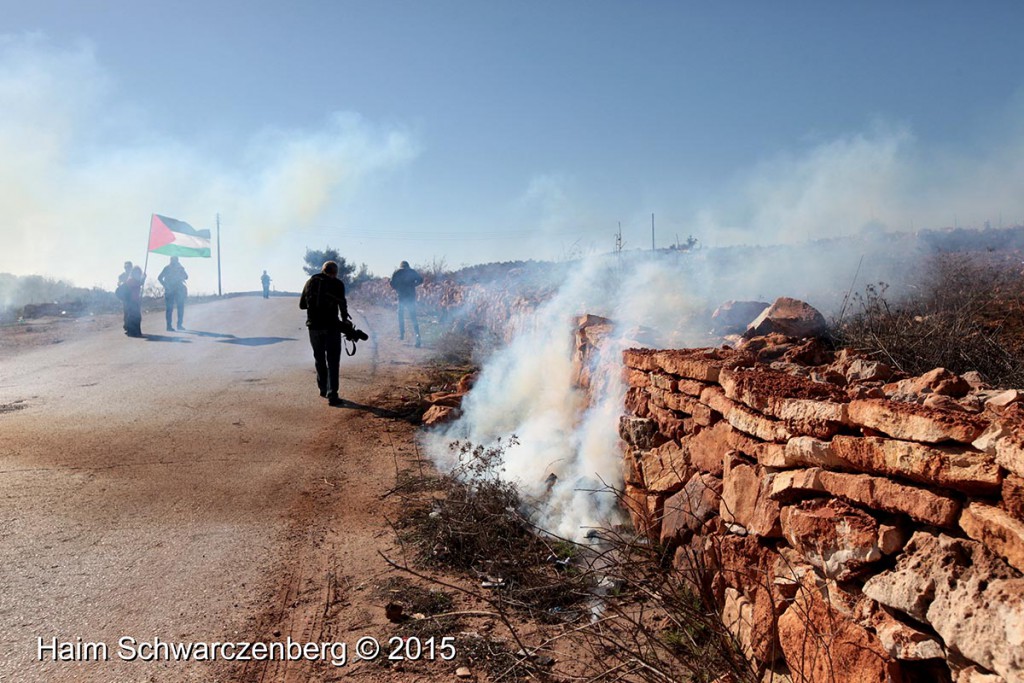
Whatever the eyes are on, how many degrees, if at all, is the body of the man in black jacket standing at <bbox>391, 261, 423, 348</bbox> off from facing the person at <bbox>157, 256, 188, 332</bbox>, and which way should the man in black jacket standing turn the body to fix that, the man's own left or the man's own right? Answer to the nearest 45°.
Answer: approximately 45° to the man's own left

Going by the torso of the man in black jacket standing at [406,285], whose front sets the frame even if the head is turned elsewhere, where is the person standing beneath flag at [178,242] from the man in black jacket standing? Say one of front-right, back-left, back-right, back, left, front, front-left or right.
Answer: front-left

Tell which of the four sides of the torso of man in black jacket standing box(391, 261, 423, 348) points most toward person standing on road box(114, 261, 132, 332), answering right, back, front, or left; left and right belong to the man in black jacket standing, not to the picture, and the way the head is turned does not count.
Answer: left

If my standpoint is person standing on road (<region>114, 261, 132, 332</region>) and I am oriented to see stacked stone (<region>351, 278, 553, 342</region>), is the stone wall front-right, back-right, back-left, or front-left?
front-right

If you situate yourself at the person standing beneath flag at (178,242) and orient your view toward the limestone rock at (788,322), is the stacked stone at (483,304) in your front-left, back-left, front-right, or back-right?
front-left

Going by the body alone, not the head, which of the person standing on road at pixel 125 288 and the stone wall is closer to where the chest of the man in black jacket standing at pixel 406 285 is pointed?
the person standing on road

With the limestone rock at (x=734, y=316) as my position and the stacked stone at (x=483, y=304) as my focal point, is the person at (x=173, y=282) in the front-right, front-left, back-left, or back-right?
front-left

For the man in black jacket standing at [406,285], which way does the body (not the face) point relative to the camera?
away from the camera

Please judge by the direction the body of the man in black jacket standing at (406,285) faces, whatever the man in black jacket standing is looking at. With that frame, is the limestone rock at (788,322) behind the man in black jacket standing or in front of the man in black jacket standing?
behind
